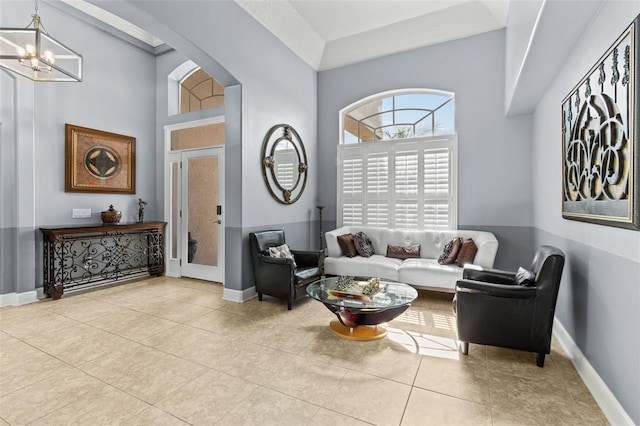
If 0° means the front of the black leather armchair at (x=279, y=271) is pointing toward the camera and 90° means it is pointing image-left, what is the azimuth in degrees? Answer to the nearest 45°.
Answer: approximately 315°

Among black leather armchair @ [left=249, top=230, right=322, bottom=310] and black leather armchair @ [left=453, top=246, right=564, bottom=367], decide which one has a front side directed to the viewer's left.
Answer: black leather armchair @ [left=453, top=246, right=564, bottom=367]

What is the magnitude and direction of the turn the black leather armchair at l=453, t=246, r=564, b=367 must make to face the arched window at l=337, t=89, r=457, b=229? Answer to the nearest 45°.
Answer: approximately 45° to its right

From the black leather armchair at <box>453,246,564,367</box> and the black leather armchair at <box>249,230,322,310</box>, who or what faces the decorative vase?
the black leather armchair at <box>453,246,564,367</box>

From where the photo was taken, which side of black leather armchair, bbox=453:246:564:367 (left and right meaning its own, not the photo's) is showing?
left

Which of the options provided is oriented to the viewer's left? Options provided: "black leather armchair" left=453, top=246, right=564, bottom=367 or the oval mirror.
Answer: the black leather armchair

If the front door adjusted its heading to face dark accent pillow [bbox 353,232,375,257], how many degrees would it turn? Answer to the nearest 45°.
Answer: approximately 90° to its left

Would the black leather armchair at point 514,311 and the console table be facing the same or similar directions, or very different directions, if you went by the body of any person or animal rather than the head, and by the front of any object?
very different directions

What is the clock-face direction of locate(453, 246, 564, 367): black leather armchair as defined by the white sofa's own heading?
The black leather armchair is roughly at 11 o'clock from the white sofa.

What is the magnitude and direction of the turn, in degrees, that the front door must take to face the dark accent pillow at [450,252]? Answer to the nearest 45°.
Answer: approximately 90° to its left
